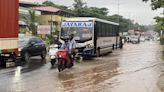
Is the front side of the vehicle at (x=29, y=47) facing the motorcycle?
no

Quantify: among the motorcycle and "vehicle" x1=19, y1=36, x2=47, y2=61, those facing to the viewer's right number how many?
0

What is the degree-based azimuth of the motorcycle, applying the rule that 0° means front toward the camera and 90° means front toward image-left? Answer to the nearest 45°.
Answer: approximately 45°

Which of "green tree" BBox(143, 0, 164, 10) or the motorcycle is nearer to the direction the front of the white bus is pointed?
the motorcycle

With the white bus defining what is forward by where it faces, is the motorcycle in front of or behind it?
in front

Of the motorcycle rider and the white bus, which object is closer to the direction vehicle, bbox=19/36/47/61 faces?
the motorcycle rider

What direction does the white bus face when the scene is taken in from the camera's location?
facing the viewer and to the left of the viewer

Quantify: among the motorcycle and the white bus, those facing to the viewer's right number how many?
0

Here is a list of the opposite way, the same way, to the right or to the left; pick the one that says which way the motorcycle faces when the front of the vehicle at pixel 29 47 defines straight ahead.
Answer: the same way

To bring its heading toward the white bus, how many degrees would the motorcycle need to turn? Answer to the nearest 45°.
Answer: approximately 135° to its right

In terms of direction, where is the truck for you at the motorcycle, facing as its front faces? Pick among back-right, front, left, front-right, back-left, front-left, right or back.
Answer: front-right

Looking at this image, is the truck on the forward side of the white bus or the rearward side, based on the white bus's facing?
on the forward side

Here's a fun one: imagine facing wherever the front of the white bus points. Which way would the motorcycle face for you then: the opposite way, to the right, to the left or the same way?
the same way
